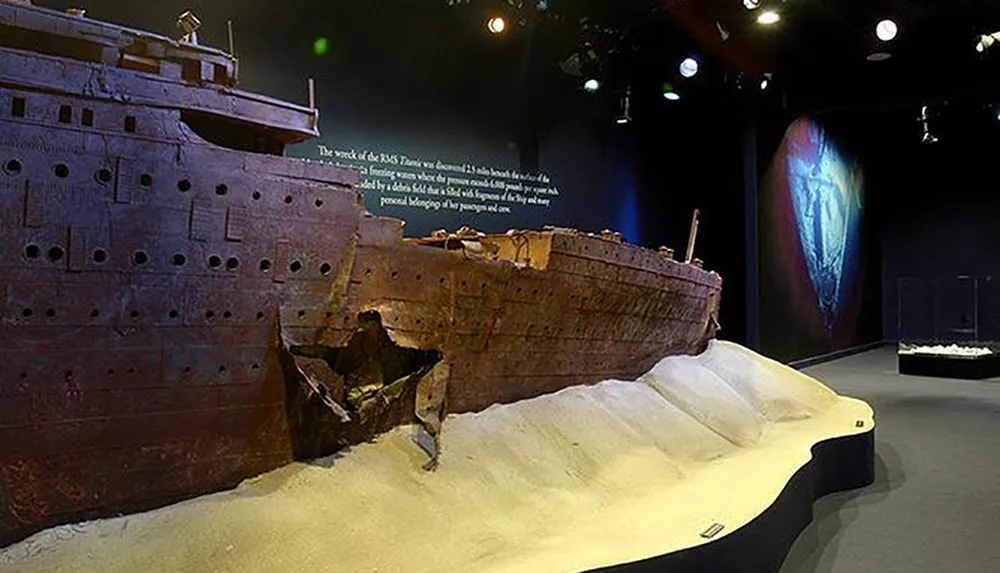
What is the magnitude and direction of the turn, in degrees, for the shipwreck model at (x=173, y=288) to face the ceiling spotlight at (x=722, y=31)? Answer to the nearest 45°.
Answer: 0° — it already faces it

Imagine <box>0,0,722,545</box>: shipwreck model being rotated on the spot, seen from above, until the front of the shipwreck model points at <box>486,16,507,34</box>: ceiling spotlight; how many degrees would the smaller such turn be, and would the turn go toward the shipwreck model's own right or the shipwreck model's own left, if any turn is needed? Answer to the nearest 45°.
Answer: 0° — it already faces it

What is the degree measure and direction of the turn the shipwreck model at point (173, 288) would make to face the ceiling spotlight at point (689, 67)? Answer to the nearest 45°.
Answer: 0° — it already faces it

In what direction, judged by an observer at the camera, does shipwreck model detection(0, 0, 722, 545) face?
facing away from the viewer and to the right of the viewer

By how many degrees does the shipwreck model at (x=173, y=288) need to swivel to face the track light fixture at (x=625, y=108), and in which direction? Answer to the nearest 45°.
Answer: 0° — it already faces it
